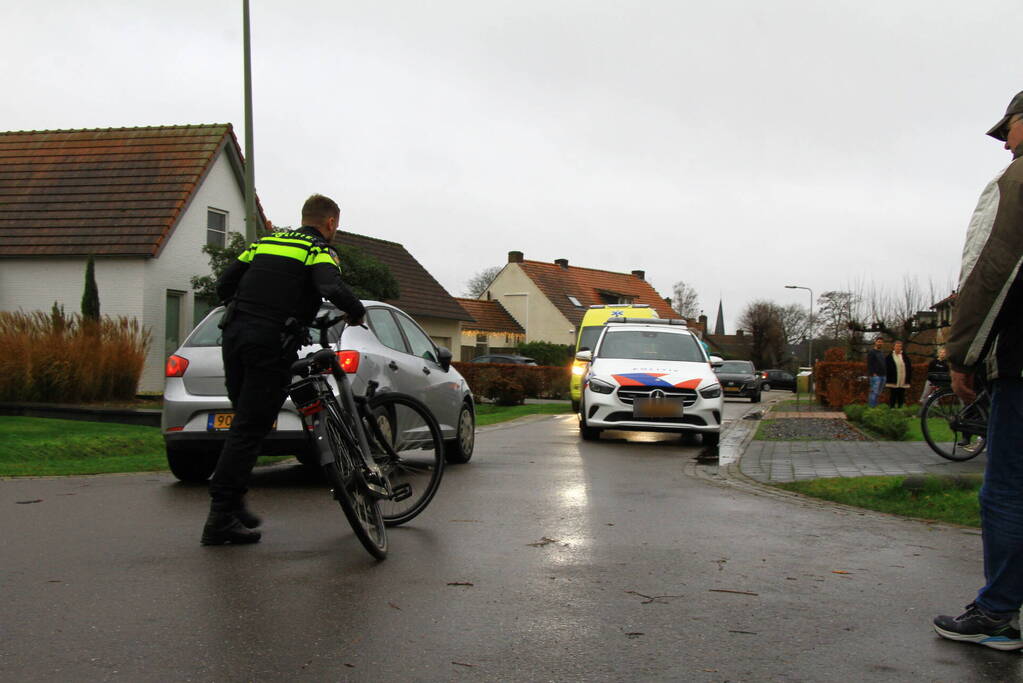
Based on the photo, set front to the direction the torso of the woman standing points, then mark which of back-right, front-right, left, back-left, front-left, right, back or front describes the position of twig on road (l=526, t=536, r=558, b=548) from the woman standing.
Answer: front

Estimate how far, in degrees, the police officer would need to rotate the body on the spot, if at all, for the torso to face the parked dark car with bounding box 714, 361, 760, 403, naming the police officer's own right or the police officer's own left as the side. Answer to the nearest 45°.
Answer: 0° — they already face it

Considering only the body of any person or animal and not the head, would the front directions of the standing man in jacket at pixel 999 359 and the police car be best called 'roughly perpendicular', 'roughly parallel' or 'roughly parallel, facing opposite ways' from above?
roughly perpendicular

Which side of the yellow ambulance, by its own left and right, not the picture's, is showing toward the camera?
front

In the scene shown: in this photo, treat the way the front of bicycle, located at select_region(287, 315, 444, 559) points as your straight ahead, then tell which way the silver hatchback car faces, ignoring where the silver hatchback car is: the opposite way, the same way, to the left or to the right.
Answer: the same way

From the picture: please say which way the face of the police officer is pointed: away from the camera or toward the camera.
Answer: away from the camera

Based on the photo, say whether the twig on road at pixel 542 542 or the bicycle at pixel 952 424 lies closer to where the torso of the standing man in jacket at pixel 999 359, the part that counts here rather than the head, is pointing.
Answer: the twig on road

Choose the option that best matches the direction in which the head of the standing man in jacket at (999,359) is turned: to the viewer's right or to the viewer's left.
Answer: to the viewer's left

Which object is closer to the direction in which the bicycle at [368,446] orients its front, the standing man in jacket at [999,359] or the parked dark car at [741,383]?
the parked dark car

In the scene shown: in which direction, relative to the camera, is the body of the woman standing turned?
toward the camera

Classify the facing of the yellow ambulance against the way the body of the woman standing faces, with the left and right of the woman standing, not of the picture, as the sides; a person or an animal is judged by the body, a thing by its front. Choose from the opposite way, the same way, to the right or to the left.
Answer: the same way

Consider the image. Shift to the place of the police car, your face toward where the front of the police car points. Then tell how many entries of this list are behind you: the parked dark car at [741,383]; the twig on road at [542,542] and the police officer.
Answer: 1

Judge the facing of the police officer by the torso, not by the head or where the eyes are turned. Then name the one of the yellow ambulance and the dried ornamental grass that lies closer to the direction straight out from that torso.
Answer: the yellow ambulance

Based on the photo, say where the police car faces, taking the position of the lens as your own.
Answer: facing the viewer

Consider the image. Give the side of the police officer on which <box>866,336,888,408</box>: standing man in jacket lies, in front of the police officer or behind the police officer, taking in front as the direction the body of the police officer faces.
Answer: in front

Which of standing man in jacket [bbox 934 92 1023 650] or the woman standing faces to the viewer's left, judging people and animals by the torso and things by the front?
the standing man in jacket

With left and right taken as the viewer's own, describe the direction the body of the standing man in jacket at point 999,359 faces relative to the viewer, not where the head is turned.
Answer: facing to the left of the viewer

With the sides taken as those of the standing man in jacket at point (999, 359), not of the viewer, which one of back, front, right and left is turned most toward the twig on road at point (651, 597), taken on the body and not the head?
front
